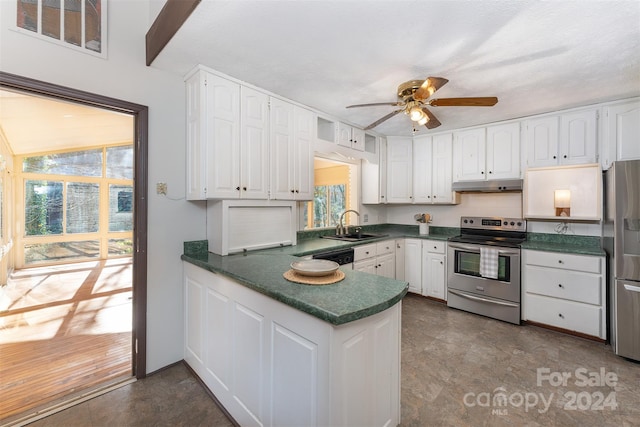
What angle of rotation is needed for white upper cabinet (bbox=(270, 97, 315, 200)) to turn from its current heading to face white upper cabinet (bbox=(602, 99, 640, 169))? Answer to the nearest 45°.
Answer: approximately 45° to its left

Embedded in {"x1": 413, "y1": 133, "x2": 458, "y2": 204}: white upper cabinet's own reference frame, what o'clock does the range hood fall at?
The range hood is roughly at 8 o'clock from the white upper cabinet.

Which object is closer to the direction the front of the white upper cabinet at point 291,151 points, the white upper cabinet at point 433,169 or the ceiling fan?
the ceiling fan

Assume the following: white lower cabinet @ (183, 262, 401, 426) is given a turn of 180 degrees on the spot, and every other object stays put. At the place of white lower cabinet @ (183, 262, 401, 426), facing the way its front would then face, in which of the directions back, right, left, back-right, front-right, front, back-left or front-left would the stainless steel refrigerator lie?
front-right

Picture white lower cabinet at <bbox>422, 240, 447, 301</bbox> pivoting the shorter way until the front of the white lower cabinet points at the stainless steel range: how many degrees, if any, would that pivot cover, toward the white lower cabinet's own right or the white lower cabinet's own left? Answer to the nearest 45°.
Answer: approximately 135° to the white lower cabinet's own left

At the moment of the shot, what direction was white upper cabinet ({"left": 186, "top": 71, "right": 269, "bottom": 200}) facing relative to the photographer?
facing the viewer and to the right of the viewer

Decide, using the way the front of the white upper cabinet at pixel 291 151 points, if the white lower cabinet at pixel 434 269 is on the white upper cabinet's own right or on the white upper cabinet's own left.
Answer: on the white upper cabinet's own left
